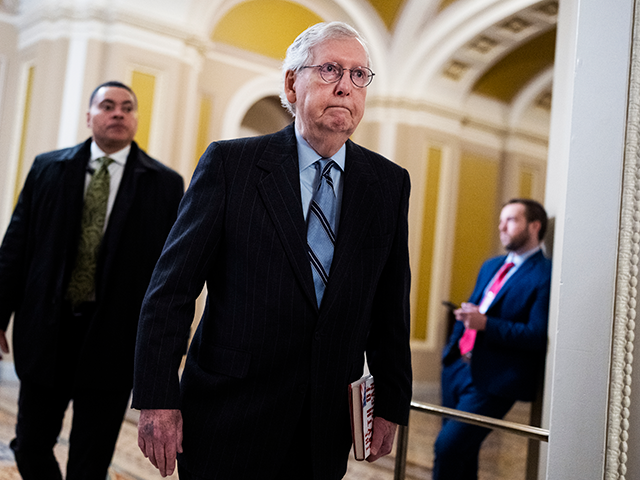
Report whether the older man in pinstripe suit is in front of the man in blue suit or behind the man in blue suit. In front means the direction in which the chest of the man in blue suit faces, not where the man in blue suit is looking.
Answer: in front

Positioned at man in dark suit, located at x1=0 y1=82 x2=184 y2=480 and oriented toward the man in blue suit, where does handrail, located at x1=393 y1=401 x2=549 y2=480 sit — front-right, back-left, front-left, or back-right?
front-right

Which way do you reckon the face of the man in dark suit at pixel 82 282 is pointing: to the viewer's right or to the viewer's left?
to the viewer's right

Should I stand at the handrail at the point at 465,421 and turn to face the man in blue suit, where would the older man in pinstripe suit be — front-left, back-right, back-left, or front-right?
back-left

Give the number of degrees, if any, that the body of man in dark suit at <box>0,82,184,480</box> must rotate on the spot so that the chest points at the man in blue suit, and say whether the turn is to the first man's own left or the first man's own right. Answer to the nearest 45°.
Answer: approximately 90° to the first man's own left

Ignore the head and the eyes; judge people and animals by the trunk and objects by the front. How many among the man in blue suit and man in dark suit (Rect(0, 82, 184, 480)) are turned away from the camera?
0

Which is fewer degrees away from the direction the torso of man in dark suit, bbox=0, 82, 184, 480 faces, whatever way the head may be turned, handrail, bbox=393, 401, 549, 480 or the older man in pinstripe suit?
the older man in pinstripe suit

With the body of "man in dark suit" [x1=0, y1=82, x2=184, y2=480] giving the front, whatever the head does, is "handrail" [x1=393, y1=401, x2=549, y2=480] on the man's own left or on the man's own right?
on the man's own left

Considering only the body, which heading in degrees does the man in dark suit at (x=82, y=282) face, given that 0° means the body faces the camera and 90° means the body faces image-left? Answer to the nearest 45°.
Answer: approximately 0°

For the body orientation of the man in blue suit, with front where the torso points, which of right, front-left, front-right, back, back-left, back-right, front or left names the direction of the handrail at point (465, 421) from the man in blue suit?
front-left

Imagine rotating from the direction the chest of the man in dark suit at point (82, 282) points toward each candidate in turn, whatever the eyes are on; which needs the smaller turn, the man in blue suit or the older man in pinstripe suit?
the older man in pinstripe suit

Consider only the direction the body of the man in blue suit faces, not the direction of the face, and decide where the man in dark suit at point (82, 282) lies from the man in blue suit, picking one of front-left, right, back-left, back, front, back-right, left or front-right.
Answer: front

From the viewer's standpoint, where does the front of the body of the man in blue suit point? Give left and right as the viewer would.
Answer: facing the viewer and to the left of the viewer

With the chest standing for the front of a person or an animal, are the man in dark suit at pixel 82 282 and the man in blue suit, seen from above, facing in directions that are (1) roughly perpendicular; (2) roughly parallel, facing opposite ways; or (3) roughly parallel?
roughly perpendicular
